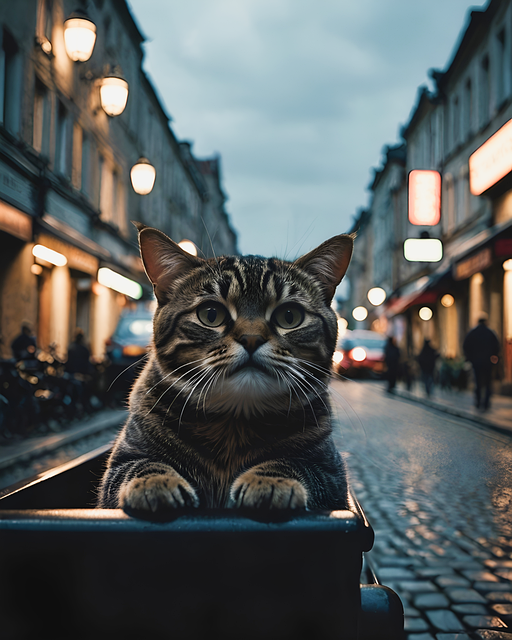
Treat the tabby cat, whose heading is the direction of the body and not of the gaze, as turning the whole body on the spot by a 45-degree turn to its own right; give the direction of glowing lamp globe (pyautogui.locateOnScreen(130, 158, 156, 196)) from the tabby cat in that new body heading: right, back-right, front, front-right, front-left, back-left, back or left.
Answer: back-right

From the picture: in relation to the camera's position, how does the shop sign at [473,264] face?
facing the viewer and to the left of the viewer

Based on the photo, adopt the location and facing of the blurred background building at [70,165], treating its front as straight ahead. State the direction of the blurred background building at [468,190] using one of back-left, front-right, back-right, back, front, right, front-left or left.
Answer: front

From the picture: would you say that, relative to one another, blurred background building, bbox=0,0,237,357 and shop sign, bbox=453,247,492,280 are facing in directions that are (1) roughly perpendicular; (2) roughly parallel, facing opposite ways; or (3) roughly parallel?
roughly parallel, facing opposite ways

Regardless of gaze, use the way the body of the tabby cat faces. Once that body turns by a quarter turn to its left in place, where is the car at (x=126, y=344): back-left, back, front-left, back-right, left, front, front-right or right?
left

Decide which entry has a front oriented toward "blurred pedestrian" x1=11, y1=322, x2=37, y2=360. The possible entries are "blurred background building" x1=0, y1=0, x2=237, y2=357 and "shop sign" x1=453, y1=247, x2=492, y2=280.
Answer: the shop sign

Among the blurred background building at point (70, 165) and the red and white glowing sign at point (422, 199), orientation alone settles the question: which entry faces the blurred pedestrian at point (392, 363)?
the blurred background building

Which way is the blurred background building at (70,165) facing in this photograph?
to the viewer's right

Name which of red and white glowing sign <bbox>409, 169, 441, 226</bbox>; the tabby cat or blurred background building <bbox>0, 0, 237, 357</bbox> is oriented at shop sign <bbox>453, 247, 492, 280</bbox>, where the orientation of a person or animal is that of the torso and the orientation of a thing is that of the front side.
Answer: the blurred background building

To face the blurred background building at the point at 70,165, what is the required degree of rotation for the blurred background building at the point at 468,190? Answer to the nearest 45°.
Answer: approximately 45° to its left

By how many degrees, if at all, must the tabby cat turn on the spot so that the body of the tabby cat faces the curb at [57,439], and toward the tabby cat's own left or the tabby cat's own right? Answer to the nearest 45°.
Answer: approximately 180°

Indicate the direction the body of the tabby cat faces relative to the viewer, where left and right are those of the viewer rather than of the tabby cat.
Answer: facing the viewer

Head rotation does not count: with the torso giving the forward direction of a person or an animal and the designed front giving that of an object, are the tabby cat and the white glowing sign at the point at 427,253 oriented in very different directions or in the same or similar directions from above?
same or similar directions

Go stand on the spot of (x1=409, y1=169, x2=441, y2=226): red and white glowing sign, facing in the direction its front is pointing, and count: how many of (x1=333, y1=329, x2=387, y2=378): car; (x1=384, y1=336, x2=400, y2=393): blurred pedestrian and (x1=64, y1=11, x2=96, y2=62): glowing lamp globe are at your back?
2

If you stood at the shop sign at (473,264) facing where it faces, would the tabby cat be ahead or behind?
ahead
